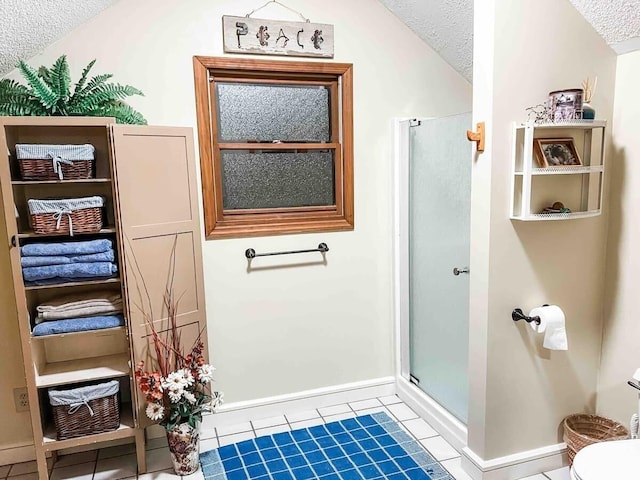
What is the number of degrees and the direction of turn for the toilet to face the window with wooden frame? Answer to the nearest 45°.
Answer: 0° — it already faces it

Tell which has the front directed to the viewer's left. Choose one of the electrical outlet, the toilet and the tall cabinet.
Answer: the toilet

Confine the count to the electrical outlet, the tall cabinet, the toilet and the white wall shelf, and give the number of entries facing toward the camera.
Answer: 3

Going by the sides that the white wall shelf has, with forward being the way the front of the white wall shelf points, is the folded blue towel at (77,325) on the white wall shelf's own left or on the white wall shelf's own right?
on the white wall shelf's own right

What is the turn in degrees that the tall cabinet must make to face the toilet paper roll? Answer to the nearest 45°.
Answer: approximately 45° to its left

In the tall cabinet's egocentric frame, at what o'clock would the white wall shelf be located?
The white wall shelf is roughly at 10 o'clock from the tall cabinet.
